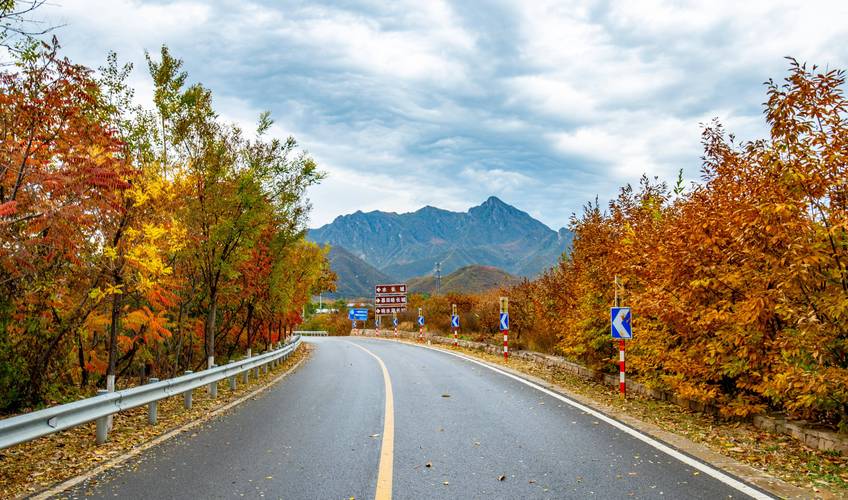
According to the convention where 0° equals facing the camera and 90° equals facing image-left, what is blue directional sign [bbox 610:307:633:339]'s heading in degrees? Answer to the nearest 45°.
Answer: approximately 0°
